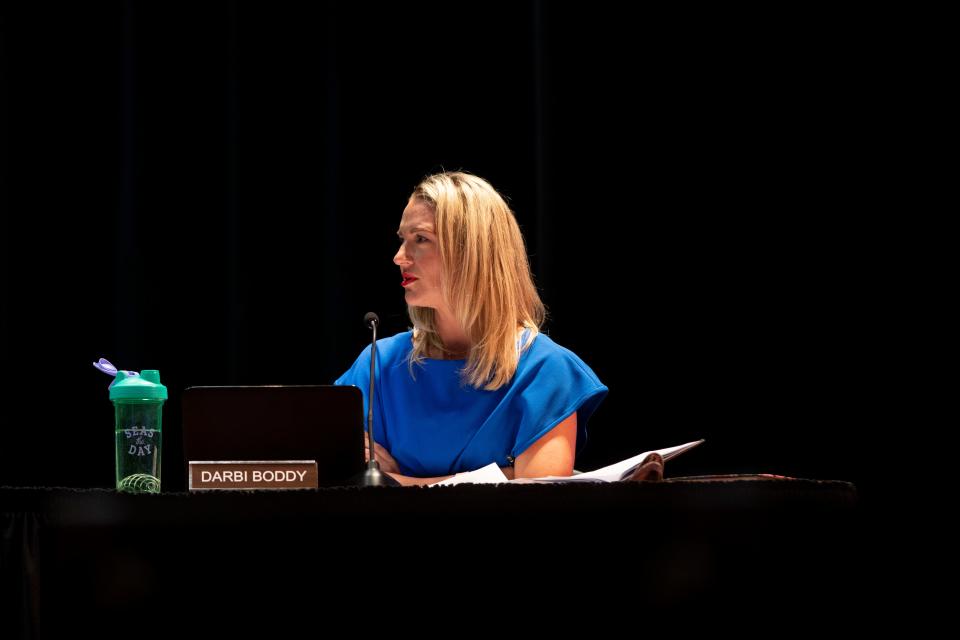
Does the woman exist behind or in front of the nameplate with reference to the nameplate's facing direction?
behind

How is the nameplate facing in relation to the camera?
toward the camera

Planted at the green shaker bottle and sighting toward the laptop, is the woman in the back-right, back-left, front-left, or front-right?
front-left

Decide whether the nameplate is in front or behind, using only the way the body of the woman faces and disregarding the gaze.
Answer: in front

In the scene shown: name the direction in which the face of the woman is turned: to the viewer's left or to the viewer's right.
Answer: to the viewer's left

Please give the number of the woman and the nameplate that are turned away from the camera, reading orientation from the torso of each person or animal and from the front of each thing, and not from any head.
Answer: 0

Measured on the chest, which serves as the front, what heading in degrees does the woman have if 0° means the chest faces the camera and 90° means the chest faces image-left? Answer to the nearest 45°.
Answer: approximately 45°
